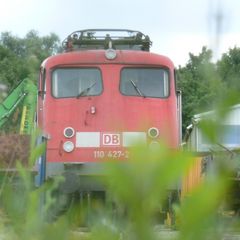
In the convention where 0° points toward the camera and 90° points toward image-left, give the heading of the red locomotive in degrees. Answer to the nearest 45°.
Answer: approximately 0°
